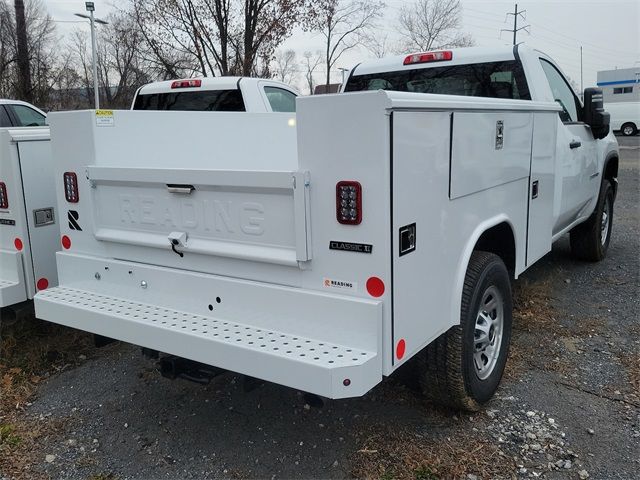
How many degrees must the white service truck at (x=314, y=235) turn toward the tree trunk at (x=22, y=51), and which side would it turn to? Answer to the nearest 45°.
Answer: approximately 90° to its left

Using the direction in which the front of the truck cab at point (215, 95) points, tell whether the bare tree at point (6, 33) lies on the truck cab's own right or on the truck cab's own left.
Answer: on the truck cab's own left

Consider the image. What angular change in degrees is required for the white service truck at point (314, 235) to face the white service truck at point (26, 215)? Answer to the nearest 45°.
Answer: approximately 90° to its left

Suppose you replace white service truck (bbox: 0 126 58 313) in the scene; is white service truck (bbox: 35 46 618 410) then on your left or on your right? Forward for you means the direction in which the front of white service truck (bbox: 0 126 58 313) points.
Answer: on your right

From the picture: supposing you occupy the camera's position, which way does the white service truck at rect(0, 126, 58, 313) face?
facing away from the viewer and to the right of the viewer

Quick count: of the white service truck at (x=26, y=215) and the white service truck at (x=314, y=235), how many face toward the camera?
0

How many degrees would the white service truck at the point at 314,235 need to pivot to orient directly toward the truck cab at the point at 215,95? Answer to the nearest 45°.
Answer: approximately 45° to its left

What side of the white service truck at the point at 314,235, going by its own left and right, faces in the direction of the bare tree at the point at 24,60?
left

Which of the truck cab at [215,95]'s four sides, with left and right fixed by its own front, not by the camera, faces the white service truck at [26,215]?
back

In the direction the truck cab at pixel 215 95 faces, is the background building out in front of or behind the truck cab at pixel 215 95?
in front

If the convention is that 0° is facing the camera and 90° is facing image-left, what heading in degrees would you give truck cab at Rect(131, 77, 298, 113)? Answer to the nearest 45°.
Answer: approximately 225°

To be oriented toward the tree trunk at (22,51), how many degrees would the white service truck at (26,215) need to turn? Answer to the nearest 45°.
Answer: approximately 45° to its left

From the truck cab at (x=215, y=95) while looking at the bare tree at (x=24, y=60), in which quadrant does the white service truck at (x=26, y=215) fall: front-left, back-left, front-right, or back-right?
back-left

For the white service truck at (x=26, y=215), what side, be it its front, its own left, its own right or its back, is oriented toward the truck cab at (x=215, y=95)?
front

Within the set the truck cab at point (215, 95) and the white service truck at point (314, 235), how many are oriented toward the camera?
0

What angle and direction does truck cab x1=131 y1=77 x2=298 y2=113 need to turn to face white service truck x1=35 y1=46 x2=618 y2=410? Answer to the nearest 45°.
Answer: approximately 135° to its right
